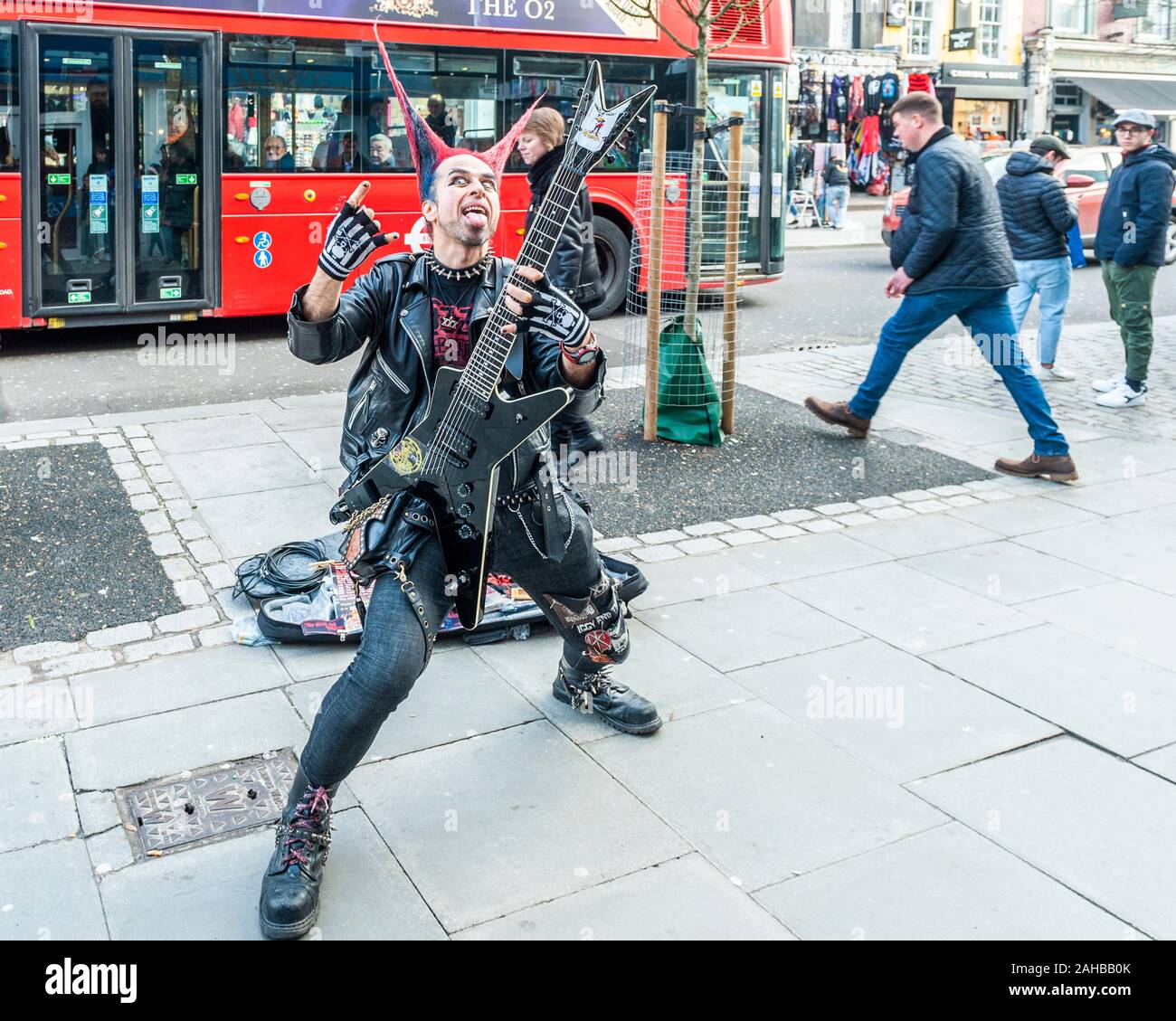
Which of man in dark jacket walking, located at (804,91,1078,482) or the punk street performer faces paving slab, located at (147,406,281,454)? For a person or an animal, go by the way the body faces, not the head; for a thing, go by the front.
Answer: the man in dark jacket walking

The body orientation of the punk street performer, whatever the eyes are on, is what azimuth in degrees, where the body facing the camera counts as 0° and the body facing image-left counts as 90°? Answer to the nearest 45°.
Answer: approximately 0°

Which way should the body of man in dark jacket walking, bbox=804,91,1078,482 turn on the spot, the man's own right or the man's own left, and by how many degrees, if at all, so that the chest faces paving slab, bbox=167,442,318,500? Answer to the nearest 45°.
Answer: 0° — they already face it

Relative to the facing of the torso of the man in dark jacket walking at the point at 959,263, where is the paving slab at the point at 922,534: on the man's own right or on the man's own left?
on the man's own left

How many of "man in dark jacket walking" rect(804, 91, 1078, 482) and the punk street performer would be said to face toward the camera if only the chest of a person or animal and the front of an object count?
1

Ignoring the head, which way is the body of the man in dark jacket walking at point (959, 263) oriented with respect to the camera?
to the viewer's left

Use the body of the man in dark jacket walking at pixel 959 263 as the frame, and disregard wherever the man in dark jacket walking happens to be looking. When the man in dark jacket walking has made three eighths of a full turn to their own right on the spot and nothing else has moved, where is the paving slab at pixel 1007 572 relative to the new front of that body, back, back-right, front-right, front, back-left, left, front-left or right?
back-right

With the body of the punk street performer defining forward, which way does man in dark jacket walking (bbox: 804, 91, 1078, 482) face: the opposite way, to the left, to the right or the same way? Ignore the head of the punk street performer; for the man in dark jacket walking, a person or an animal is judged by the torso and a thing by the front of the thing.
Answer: to the right
